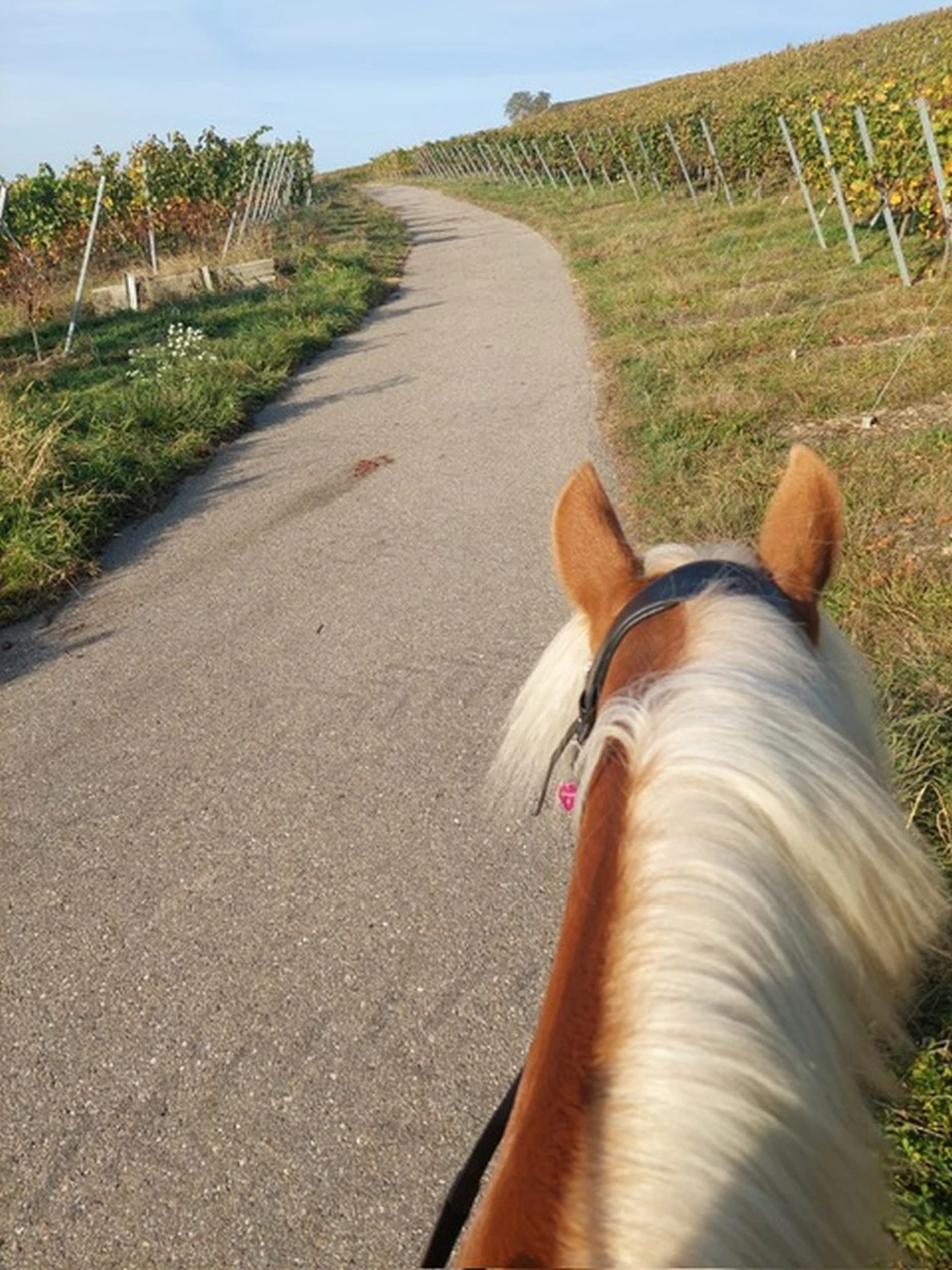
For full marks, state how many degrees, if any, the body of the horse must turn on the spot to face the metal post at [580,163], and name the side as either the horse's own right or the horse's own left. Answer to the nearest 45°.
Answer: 0° — it already faces it

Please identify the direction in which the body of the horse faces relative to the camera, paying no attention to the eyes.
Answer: away from the camera

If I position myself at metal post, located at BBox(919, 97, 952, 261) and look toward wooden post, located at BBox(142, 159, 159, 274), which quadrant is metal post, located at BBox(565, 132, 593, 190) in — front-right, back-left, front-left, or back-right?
front-right

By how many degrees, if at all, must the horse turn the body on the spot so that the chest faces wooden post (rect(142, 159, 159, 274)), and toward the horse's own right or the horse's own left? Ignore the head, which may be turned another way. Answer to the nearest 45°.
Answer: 0° — it already faces it

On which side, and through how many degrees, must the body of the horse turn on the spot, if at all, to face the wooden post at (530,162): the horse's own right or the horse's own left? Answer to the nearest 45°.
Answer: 0° — it already faces it

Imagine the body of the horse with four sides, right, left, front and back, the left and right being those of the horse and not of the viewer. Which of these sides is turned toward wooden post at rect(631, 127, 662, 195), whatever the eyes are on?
front

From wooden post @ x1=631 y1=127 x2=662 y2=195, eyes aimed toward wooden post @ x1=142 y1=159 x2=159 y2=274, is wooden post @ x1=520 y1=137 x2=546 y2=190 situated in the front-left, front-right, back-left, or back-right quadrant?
back-right

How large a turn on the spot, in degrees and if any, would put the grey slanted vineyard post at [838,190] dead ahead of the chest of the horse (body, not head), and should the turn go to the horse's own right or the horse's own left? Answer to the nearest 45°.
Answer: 0° — it already faces it

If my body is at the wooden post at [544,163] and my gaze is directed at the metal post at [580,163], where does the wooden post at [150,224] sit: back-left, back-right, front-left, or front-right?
front-right

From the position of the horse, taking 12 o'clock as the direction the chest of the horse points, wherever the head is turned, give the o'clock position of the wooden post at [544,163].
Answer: The wooden post is roughly at 12 o'clock from the horse.
